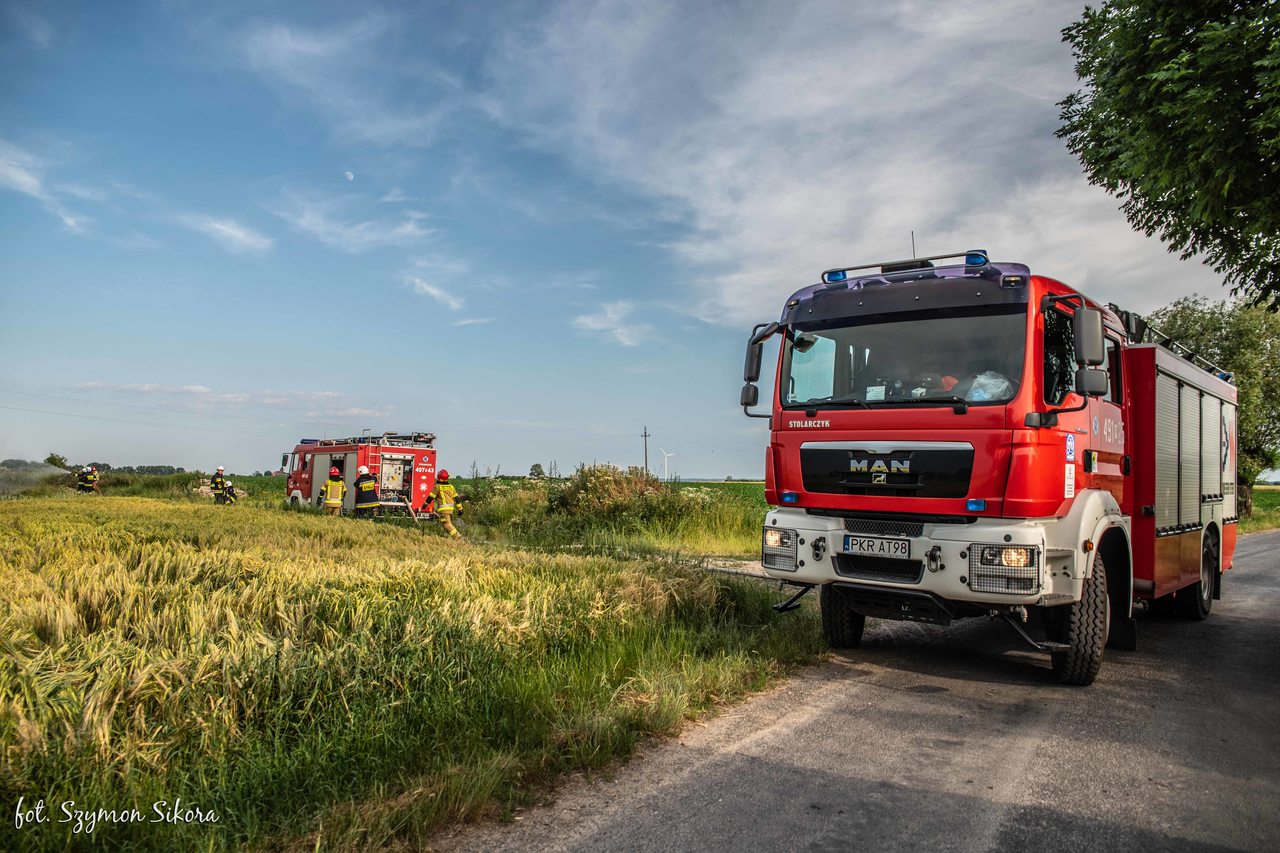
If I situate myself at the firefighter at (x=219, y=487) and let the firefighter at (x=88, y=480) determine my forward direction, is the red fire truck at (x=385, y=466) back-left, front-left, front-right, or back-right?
back-right

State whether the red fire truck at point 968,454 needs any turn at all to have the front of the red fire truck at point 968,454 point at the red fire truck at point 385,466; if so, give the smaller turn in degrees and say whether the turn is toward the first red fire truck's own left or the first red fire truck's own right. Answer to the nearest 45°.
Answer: approximately 90° to the first red fire truck's own right

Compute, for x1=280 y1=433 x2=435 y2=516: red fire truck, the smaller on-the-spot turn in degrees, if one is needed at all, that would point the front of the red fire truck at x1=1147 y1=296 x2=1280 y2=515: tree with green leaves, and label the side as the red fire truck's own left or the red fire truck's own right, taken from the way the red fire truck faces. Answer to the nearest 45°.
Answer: approximately 135° to the red fire truck's own right

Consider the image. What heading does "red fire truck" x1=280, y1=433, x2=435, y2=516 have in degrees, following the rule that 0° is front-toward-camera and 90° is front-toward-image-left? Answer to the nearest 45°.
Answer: approximately 135°

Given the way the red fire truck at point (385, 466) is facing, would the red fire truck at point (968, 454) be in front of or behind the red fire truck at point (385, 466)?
behind

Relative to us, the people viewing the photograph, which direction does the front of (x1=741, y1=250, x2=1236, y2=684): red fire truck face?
facing the viewer and to the left of the viewer

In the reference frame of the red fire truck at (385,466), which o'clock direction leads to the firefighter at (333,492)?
The firefighter is roughly at 8 o'clock from the red fire truck.

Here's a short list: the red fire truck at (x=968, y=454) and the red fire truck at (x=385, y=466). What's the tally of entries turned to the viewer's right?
0

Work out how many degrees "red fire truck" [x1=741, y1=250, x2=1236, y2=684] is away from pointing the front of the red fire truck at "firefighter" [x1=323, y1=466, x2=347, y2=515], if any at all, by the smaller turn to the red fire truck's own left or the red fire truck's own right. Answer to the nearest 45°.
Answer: approximately 90° to the red fire truck's own right

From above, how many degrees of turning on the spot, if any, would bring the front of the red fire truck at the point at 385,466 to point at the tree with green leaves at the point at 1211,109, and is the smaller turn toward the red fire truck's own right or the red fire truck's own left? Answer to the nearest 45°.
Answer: approximately 135° to the red fire truck's own left
